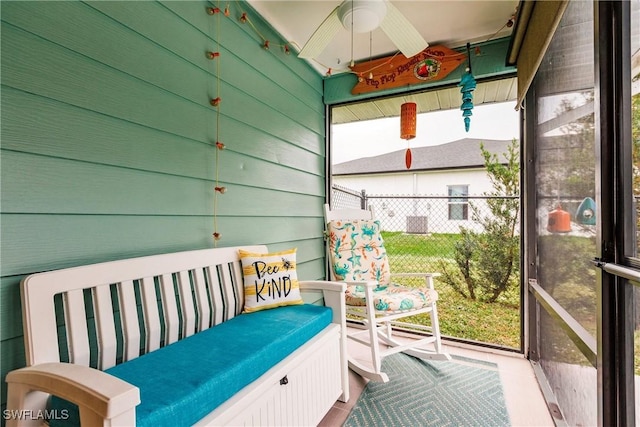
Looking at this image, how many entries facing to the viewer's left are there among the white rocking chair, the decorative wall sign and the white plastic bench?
0

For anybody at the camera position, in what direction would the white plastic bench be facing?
facing the viewer and to the right of the viewer

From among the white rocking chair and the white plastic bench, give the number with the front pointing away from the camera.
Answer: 0

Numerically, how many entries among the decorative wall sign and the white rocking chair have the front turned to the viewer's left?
0

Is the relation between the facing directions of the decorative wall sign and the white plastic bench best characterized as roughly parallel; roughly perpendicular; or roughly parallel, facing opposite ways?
roughly perpendicular

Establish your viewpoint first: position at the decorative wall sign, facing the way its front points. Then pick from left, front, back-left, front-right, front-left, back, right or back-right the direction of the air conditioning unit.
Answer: back

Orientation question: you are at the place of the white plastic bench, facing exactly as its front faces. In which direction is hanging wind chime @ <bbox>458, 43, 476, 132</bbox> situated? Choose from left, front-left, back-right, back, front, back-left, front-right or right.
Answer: front-left

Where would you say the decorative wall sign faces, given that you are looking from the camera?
facing the viewer
